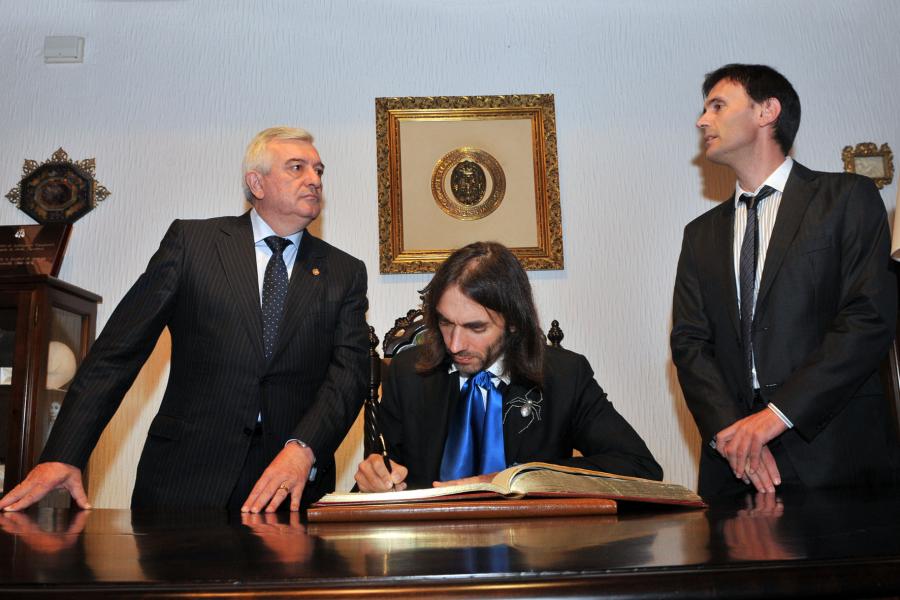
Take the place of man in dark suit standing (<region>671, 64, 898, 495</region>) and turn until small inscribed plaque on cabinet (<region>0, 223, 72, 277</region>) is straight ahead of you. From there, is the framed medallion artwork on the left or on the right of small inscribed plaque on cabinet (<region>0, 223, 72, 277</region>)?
right

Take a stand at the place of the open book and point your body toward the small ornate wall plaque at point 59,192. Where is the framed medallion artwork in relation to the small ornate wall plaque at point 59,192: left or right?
right

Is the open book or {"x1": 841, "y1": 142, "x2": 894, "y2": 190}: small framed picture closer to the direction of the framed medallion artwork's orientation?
the open book

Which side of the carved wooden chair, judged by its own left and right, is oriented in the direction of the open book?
front

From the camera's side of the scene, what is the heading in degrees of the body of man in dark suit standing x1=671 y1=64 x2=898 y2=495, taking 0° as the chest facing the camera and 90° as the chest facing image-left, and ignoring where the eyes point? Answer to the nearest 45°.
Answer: approximately 45°

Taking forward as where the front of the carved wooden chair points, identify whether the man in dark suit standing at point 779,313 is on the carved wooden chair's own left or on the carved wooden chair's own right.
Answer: on the carved wooden chair's own left

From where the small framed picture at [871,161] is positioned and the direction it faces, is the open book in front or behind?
in front

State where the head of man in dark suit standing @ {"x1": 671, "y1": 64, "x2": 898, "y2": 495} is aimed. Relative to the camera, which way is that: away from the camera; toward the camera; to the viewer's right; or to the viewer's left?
to the viewer's left

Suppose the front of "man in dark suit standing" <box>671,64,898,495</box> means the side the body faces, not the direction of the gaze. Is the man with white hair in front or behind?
in front
